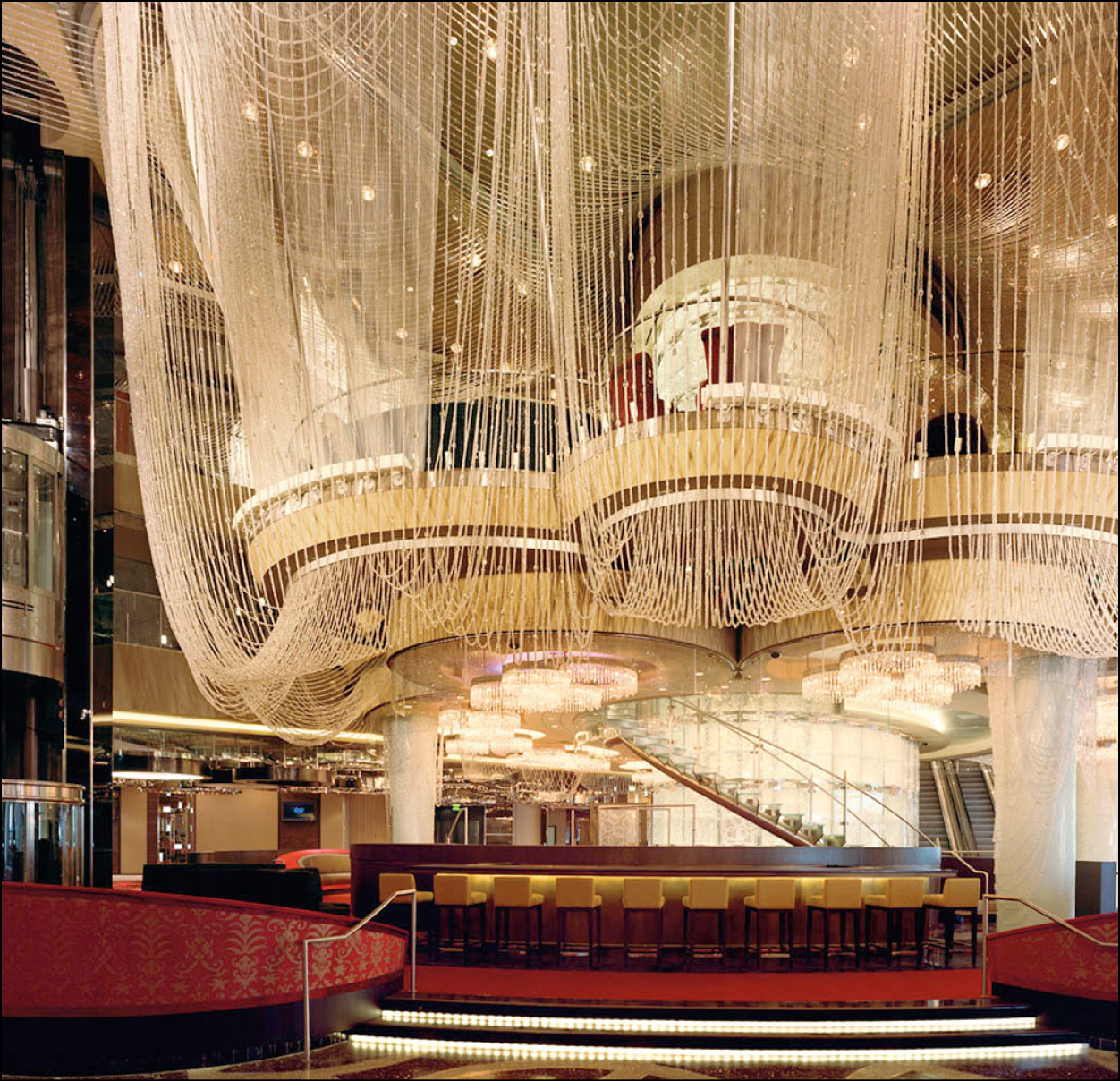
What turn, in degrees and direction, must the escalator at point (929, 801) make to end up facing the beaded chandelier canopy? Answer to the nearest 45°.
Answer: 0° — it already faces it

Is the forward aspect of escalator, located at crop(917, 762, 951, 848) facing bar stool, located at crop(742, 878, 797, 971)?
yes

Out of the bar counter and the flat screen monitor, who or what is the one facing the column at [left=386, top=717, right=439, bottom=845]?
the flat screen monitor

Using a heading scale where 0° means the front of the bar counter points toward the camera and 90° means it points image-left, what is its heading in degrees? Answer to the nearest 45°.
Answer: approximately 0°
